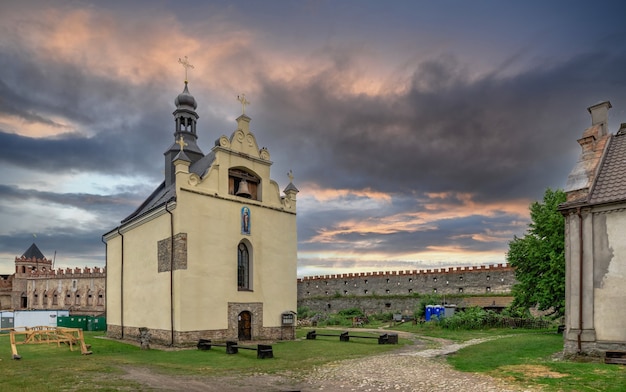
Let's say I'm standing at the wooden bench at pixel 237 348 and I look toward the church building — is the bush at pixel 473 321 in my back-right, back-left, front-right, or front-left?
front-right

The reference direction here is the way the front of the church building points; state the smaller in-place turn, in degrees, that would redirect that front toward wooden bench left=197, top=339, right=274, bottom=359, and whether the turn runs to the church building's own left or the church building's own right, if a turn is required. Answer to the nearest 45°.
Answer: approximately 45° to the church building's own right

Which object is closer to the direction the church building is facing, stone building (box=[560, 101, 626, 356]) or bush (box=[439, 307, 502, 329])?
the stone building

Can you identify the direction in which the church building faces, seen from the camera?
facing the viewer and to the right of the viewer

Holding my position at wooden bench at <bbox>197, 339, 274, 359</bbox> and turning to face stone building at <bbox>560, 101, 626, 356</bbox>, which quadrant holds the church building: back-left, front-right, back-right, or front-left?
back-left

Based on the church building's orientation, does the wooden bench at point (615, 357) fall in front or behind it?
in front
